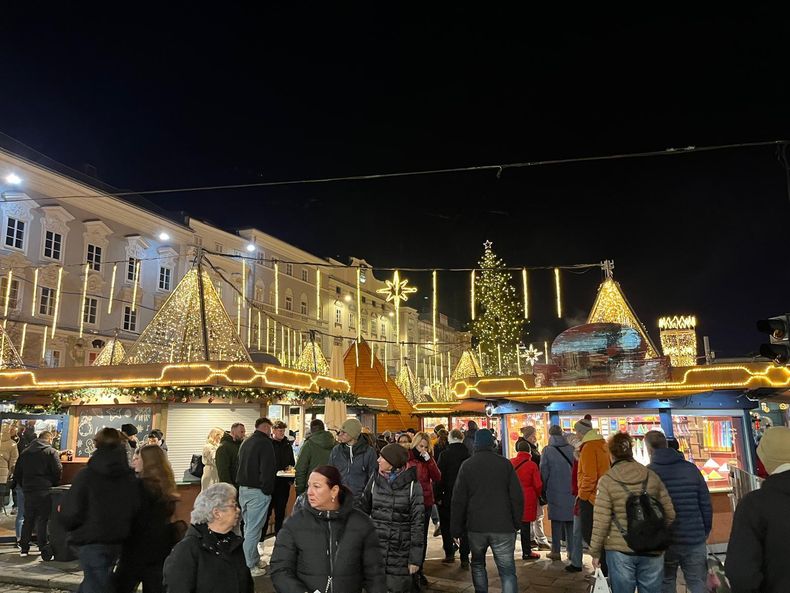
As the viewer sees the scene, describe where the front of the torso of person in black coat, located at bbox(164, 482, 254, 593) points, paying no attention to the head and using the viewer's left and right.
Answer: facing the viewer and to the right of the viewer

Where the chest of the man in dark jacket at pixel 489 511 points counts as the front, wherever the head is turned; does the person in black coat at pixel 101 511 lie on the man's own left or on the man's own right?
on the man's own left

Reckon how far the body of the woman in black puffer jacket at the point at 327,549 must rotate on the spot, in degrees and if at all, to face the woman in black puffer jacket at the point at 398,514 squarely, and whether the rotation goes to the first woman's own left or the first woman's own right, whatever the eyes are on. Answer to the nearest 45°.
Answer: approximately 180°

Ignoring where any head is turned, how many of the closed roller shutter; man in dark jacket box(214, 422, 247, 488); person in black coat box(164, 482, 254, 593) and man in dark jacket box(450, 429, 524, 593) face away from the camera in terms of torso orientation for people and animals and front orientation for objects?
1

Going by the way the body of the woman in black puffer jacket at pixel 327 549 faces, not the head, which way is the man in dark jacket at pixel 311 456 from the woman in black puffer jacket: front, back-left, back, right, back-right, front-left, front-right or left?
back

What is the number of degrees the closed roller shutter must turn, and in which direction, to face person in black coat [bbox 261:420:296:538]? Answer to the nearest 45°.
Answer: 0° — it already faces them

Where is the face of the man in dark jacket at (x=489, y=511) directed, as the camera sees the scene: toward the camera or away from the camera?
away from the camera

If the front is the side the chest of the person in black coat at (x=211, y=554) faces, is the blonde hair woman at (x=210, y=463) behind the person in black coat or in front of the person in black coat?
behind

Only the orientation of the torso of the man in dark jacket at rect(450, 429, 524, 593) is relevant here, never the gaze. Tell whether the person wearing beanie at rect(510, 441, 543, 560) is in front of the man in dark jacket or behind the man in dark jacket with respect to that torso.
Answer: in front

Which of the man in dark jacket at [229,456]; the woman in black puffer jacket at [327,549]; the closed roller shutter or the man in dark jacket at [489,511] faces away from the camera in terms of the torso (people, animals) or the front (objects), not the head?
the man in dark jacket at [489,511]

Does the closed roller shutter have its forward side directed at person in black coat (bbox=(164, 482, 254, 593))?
yes
